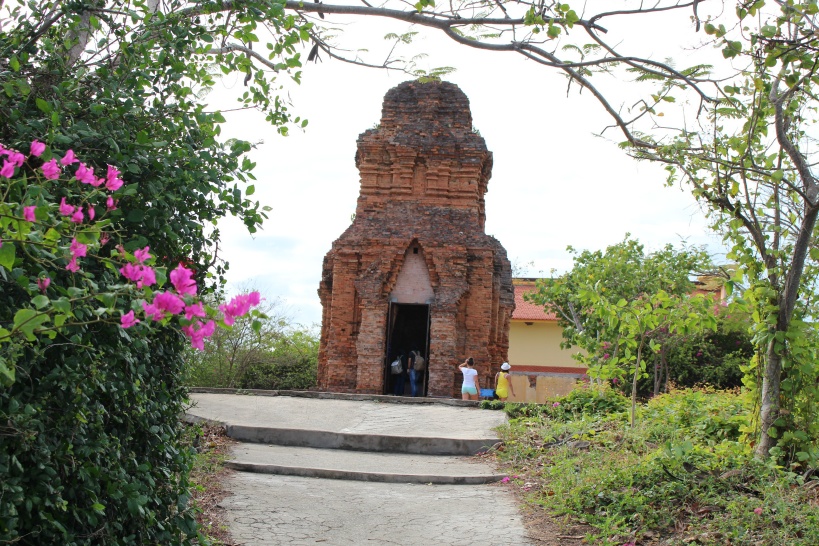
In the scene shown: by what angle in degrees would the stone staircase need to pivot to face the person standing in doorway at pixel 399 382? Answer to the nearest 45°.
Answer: approximately 180°

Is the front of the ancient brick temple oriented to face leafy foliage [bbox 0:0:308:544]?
yes

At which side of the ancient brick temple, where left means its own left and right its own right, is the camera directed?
front

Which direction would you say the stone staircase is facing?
toward the camera

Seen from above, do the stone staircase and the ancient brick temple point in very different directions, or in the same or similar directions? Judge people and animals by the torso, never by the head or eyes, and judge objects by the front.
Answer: same or similar directions

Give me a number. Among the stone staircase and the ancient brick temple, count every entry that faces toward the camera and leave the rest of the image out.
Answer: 2

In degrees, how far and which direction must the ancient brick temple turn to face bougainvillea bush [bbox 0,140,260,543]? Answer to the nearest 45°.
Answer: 0° — it already faces it

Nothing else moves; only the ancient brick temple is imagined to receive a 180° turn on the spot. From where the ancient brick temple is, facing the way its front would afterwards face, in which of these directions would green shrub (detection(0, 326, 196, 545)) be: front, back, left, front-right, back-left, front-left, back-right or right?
back

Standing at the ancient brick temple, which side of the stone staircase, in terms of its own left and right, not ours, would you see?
back

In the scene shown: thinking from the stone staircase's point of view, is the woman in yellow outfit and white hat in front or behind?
behind

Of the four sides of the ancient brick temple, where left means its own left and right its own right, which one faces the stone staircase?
front

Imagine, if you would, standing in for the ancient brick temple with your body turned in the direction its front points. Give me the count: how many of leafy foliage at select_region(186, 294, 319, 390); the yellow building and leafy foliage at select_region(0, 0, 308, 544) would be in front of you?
1

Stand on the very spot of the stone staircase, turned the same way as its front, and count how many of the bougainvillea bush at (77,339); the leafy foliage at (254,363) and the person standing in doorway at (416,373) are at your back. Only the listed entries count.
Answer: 2

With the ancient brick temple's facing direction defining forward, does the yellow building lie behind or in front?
behind

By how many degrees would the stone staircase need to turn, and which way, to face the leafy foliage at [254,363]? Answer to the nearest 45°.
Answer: approximately 180°
